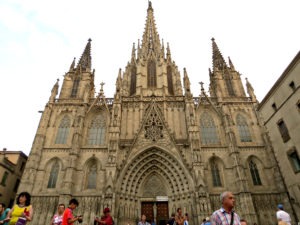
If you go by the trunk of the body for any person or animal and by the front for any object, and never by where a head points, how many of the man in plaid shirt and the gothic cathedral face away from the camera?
0

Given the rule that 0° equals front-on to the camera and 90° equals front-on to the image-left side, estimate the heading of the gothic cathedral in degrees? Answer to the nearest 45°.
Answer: approximately 0°

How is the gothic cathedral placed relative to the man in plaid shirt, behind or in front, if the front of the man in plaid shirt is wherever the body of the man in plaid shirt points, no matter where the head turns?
behind

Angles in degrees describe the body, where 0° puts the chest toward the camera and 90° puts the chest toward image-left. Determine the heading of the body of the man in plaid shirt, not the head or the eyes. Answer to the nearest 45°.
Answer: approximately 315°

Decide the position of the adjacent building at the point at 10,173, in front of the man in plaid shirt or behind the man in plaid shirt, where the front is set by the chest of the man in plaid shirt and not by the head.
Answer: behind

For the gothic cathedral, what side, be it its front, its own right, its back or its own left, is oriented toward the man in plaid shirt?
front

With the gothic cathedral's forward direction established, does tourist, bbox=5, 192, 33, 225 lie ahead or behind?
ahead

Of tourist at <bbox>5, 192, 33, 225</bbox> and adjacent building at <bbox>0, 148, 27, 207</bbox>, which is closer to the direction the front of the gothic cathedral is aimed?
the tourist
